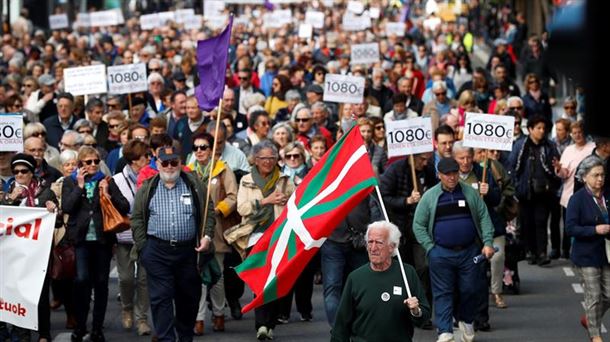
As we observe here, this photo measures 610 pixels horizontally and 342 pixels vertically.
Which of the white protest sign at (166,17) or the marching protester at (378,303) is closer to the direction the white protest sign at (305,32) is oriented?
the marching protester

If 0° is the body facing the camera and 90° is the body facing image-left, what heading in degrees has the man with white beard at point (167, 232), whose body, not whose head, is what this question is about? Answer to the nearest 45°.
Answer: approximately 0°

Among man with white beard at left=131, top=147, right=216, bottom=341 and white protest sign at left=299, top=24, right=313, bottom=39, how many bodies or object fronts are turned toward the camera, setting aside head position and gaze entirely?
2

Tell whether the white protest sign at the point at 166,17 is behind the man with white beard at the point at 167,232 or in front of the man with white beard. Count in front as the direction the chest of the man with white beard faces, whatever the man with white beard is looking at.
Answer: behind

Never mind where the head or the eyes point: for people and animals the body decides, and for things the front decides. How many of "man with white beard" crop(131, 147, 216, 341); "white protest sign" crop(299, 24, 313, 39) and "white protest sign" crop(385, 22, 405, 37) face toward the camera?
3

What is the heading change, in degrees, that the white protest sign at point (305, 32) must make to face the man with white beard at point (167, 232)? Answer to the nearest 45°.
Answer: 0° — it already faces them

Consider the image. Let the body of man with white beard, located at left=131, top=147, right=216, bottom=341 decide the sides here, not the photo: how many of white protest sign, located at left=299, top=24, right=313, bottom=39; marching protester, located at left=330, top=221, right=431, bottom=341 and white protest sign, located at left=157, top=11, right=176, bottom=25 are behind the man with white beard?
2

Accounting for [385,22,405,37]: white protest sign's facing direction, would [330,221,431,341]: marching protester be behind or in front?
in front

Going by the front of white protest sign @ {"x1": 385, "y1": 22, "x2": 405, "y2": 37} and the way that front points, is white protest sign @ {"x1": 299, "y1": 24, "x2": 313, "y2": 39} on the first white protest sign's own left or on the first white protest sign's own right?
on the first white protest sign's own right
